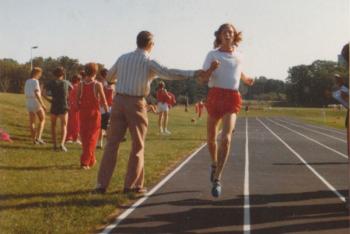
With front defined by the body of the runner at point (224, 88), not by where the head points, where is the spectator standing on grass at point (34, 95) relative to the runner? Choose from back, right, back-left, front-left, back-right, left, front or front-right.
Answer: back-right

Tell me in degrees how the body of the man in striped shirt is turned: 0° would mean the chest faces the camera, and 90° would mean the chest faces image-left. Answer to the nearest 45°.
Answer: approximately 225°

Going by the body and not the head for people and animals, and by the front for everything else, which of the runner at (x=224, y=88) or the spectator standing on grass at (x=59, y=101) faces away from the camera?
the spectator standing on grass

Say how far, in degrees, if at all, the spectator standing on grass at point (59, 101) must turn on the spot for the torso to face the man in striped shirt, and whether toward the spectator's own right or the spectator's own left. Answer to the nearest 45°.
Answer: approximately 180°

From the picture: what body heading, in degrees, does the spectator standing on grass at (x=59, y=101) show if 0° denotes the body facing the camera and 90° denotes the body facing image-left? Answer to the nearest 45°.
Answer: approximately 180°

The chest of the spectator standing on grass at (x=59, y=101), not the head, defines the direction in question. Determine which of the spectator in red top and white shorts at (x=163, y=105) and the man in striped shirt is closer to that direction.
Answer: the spectator in red top and white shorts

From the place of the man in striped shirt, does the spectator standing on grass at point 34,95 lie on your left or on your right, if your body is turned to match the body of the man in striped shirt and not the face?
on your left

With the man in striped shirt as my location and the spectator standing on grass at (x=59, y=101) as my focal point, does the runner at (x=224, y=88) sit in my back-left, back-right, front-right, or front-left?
back-right

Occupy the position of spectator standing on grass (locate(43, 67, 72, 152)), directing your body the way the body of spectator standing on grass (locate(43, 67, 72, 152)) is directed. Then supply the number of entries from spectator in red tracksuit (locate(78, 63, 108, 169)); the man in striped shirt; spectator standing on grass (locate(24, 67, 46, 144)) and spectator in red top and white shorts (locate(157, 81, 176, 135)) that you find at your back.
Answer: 2

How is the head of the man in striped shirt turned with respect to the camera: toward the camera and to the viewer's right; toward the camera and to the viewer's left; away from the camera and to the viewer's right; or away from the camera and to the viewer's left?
away from the camera and to the viewer's right

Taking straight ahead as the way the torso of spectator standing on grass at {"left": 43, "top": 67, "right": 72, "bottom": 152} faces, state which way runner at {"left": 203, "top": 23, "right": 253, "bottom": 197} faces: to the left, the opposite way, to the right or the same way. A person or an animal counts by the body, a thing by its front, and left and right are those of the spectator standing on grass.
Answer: the opposite way
